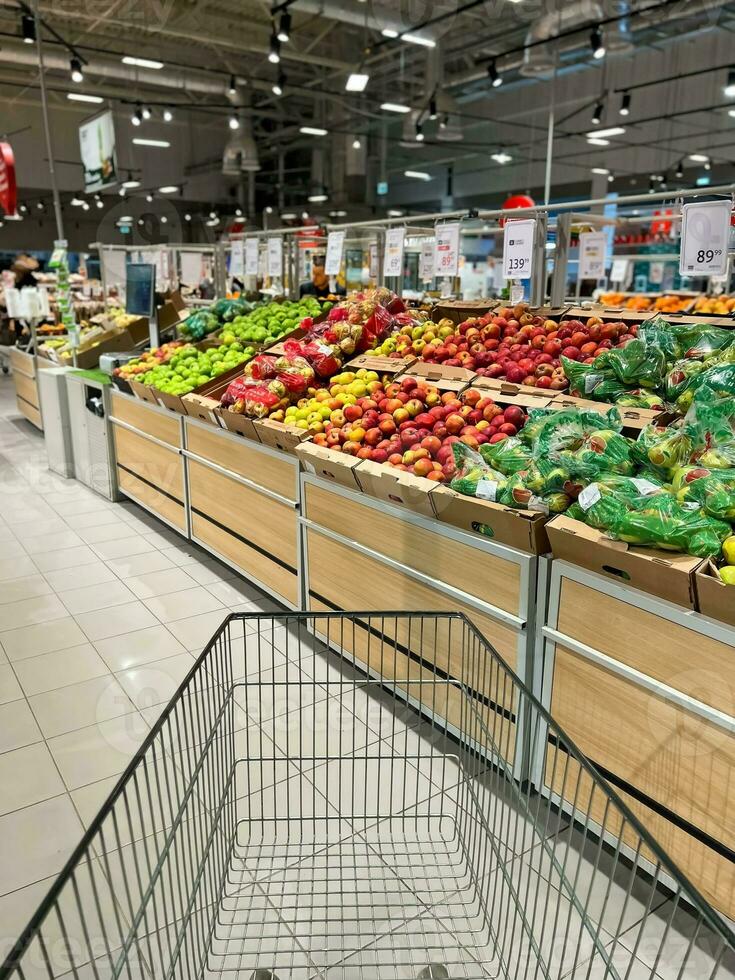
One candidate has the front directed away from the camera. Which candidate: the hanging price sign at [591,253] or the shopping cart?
the shopping cart

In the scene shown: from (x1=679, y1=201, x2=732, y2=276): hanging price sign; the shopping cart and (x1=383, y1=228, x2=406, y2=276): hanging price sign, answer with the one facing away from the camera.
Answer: the shopping cart

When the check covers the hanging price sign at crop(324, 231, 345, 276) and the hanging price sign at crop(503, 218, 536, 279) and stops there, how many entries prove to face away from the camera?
0

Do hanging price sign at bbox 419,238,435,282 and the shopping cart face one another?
yes

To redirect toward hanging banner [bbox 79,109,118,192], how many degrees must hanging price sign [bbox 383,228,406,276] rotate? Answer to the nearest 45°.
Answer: approximately 135° to its right

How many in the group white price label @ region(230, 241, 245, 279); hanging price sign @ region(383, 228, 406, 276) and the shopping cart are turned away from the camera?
1

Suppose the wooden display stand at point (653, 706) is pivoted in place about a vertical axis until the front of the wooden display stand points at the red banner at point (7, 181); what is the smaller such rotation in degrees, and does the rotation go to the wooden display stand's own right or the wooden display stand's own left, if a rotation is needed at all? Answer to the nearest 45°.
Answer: approximately 90° to the wooden display stand's own right

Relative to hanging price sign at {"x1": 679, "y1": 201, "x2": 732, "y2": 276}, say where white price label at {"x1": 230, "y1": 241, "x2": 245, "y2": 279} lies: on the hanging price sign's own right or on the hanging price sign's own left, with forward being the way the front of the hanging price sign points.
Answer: on the hanging price sign's own right

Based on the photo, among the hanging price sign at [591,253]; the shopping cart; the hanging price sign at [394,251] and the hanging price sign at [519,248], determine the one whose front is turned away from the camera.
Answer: the shopping cart

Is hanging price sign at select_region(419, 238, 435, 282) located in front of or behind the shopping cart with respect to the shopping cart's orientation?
in front

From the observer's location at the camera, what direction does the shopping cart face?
facing away from the viewer

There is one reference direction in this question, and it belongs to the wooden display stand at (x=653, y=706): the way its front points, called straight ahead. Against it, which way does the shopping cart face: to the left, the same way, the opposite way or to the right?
to the right

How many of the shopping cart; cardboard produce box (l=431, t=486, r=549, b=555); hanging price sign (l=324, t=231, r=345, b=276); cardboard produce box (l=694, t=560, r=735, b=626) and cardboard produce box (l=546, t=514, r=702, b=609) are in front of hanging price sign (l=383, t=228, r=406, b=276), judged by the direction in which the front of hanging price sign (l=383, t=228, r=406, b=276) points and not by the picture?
4

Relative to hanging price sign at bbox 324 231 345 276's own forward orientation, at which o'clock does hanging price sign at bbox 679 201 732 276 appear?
hanging price sign at bbox 679 201 732 276 is roughly at 11 o'clock from hanging price sign at bbox 324 231 345 276.
